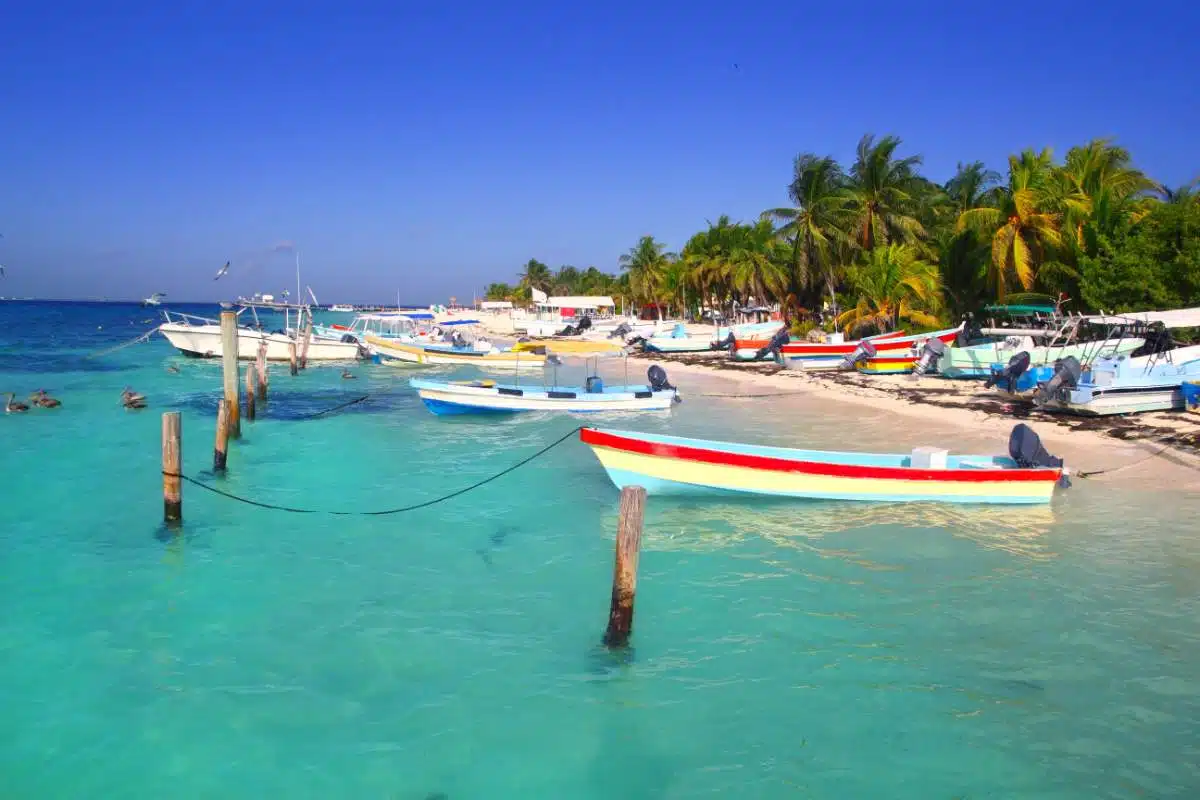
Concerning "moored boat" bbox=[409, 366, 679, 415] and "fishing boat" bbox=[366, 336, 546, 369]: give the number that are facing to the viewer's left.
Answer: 2

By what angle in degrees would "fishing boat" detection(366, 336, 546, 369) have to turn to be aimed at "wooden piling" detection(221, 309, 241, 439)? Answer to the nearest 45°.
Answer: approximately 90° to its left

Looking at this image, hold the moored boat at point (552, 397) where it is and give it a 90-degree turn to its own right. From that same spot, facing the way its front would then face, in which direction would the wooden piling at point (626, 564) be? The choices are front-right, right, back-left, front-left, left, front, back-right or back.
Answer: back

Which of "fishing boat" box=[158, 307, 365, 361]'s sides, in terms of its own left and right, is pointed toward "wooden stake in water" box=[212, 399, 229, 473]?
left

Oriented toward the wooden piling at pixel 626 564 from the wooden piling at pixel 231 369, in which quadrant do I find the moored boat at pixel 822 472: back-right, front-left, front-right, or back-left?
front-left

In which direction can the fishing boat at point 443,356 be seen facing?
to the viewer's left

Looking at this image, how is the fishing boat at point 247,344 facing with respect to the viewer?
to the viewer's left

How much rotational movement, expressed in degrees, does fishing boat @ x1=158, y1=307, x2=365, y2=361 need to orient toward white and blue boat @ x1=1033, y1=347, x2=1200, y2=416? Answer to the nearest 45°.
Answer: approximately 135° to its left

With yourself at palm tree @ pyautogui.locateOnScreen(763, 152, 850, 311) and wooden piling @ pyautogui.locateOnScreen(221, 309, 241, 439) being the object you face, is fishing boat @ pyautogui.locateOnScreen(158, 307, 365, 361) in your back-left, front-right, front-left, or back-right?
front-right

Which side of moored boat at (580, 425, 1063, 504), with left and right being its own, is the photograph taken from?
left

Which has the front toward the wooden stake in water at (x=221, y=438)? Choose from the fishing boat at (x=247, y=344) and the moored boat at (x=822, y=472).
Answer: the moored boat

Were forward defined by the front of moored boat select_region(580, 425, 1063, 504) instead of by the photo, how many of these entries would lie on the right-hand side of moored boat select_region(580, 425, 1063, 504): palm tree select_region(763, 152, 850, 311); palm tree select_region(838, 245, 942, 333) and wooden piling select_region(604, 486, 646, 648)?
2

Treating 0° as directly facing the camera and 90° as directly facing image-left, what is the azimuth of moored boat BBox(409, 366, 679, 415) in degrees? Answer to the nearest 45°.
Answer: approximately 90°

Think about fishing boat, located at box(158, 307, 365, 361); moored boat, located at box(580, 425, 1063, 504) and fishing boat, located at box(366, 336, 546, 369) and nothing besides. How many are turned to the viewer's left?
3

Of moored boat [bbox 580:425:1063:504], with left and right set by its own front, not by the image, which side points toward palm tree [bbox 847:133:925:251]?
right

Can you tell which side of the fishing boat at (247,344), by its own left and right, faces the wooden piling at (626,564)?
left

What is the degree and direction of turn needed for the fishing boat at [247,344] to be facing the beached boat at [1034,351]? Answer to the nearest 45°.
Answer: approximately 135° to its left
